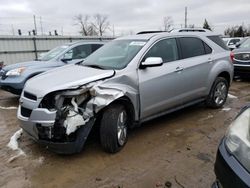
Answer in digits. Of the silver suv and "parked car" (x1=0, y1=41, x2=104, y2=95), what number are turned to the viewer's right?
0

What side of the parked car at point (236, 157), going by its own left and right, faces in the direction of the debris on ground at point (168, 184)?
right

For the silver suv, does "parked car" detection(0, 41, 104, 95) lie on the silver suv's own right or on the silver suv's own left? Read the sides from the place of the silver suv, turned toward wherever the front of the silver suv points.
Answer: on the silver suv's own right

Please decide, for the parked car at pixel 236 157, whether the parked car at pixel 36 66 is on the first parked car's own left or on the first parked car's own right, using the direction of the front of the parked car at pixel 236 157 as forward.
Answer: on the first parked car's own right

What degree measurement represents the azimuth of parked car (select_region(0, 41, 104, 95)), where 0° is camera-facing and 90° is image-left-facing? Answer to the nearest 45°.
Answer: approximately 45°

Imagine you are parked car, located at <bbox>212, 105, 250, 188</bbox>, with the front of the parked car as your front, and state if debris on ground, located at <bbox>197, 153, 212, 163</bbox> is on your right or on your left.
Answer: on your right

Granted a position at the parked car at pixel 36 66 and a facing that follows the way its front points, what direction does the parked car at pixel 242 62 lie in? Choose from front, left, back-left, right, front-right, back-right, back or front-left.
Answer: back-left

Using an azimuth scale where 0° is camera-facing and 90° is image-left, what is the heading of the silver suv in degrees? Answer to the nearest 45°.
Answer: approximately 45°
